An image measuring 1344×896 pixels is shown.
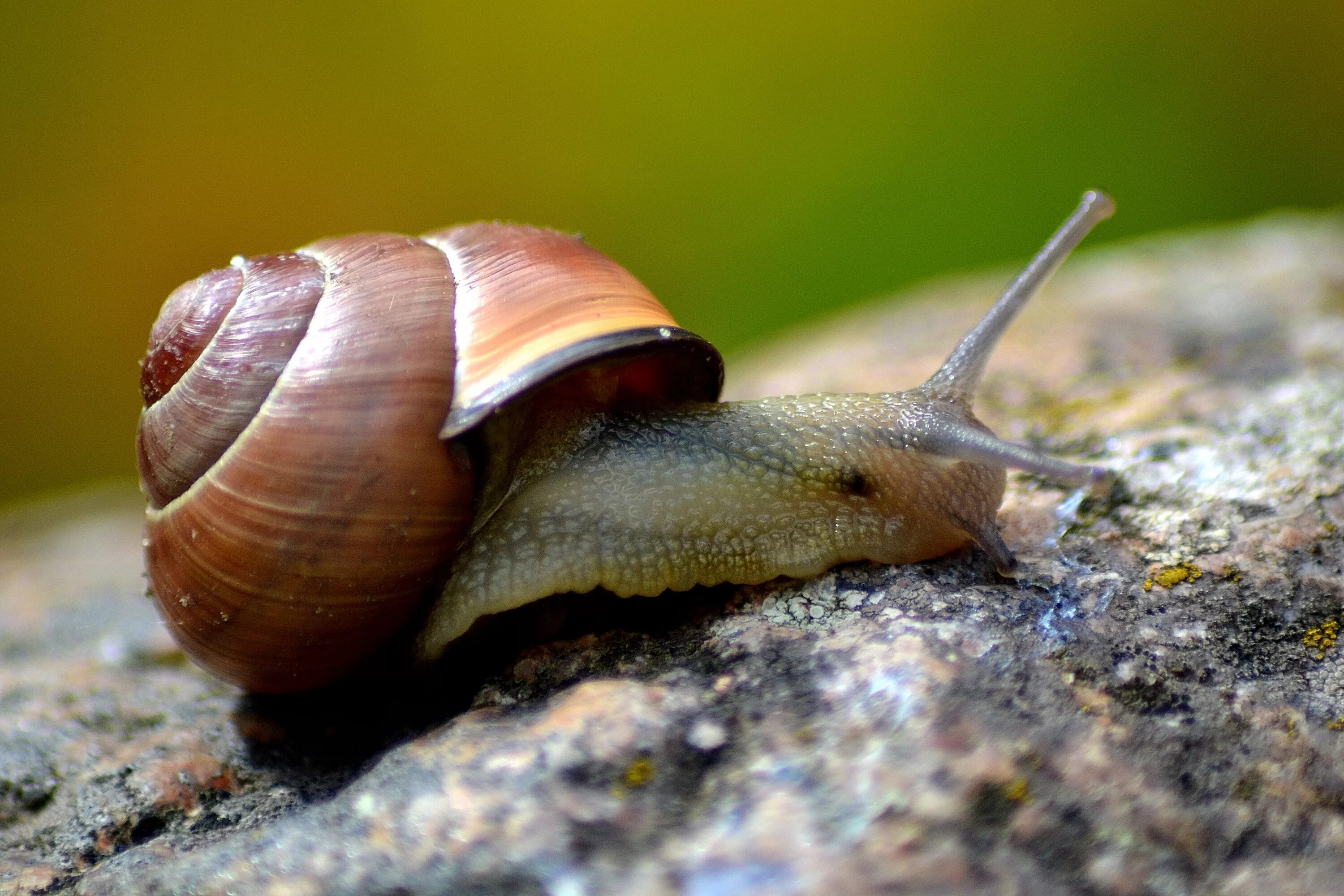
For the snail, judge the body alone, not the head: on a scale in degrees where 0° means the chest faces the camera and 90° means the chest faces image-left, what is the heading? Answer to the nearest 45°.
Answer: approximately 270°
